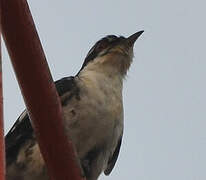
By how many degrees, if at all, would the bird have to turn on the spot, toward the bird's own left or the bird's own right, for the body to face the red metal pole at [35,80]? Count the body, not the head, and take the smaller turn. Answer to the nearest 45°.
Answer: approximately 45° to the bird's own right

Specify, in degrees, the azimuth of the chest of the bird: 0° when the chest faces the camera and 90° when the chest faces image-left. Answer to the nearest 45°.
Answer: approximately 315°
